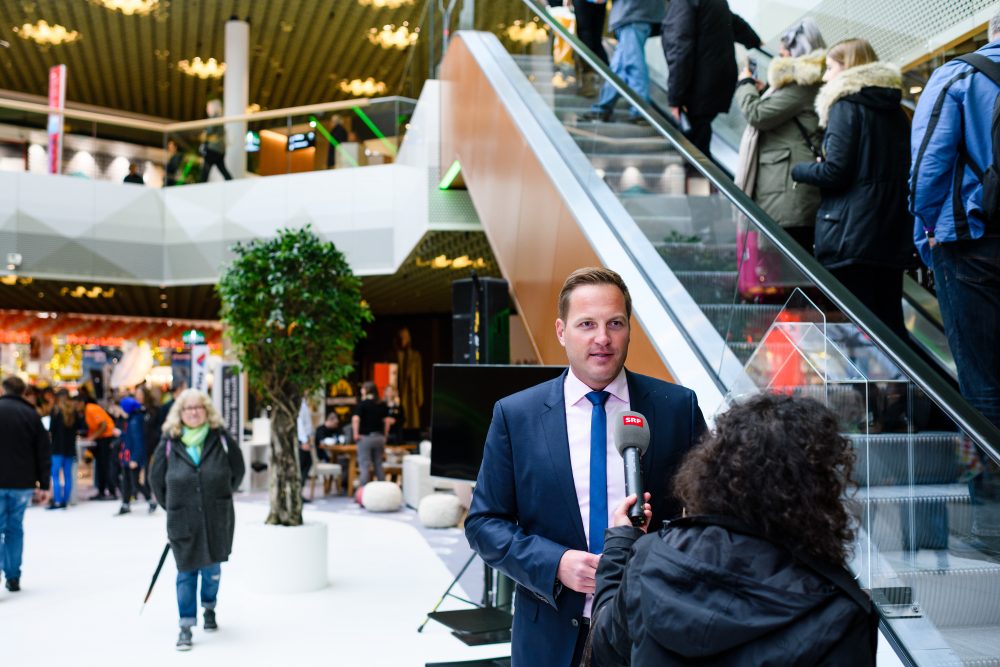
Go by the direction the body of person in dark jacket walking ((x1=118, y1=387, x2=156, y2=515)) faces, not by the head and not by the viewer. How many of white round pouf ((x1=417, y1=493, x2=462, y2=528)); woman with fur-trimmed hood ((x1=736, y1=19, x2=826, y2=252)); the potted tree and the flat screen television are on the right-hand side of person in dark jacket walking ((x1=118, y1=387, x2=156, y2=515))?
0

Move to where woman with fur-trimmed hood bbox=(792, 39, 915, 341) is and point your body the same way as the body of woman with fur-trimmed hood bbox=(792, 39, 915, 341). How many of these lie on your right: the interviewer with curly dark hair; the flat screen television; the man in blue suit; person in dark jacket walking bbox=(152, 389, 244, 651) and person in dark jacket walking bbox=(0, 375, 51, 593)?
0

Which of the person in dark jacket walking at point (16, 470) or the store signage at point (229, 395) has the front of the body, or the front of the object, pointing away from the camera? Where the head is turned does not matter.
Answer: the person in dark jacket walking

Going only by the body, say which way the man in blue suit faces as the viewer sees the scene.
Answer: toward the camera

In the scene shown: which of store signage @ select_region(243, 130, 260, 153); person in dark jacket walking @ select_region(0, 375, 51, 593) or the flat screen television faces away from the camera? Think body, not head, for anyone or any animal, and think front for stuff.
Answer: the person in dark jacket walking

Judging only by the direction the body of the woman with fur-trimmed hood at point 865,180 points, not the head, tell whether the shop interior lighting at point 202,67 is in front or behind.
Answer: in front

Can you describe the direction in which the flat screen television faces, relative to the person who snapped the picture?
facing the viewer

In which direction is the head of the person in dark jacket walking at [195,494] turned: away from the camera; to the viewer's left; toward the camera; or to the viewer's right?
toward the camera

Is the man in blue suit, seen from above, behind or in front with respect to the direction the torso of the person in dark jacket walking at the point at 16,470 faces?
behind
